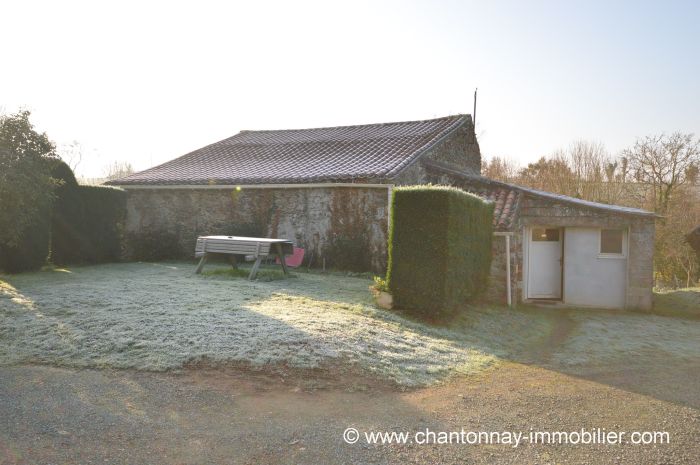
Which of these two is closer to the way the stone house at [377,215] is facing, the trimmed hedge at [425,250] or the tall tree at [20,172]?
the trimmed hedge

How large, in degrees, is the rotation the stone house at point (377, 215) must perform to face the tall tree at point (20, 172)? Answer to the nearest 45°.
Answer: approximately 45° to its right

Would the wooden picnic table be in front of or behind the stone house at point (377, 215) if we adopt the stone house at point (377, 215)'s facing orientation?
in front

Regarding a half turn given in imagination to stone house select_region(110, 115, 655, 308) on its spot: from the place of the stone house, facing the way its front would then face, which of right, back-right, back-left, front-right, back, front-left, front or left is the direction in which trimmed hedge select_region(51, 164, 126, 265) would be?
left

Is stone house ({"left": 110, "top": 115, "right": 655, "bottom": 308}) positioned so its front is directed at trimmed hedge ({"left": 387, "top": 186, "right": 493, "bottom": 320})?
yes

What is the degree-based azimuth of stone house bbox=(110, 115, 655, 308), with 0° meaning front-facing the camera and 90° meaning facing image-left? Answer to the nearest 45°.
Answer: approximately 0°
